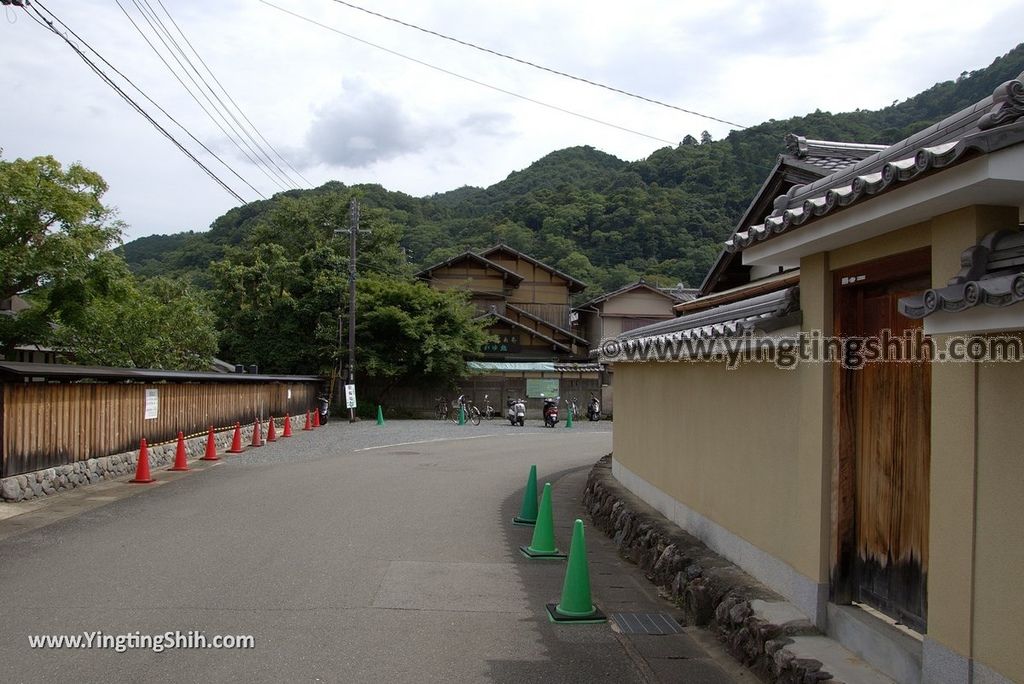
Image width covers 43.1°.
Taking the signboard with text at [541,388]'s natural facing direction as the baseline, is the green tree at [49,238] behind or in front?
in front

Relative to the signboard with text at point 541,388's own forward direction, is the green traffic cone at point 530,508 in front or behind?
in front

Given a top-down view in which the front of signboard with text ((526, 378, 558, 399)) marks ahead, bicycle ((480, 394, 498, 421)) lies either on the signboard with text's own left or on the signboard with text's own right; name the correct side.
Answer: on the signboard with text's own right

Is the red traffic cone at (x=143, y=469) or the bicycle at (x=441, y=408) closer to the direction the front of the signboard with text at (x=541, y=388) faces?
the red traffic cone

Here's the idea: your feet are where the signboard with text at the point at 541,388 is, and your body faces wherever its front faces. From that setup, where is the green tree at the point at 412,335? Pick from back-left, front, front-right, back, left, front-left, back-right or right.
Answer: right

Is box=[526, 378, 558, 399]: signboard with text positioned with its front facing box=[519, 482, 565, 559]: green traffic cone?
yes

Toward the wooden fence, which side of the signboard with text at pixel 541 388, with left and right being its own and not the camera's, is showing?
front

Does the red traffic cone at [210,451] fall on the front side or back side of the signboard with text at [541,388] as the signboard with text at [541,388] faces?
on the front side

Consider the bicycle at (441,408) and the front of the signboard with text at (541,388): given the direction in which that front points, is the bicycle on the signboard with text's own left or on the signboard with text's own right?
on the signboard with text's own right

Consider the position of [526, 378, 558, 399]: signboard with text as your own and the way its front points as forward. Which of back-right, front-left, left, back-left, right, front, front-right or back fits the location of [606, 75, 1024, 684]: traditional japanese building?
front

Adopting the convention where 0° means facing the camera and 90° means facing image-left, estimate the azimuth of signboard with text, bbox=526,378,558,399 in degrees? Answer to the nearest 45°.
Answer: approximately 0°
